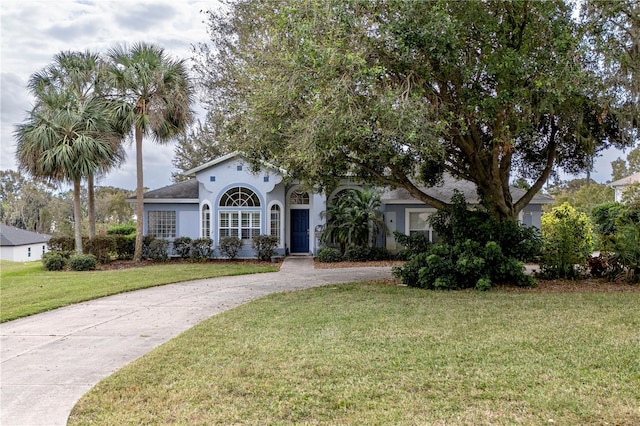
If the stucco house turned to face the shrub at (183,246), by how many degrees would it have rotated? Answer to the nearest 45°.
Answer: approximately 90° to its right

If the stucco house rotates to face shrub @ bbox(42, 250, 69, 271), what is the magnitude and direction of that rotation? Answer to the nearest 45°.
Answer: approximately 45° to its right

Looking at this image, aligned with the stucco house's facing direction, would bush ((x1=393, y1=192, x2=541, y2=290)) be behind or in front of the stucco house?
in front

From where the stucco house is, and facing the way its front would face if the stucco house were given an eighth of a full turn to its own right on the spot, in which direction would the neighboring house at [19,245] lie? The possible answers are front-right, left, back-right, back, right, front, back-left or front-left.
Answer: right

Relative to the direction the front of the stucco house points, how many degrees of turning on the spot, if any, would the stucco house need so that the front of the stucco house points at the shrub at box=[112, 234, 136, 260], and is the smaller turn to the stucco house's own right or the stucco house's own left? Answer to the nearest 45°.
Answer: approximately 90° to the stucco house's own right

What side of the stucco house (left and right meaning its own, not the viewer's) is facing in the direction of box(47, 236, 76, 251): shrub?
right

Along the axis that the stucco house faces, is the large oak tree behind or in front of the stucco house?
in front

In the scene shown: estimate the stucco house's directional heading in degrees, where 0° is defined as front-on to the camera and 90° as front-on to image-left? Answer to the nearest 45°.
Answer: approximately 0°

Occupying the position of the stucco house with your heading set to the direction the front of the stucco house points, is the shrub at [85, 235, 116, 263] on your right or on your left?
on your right

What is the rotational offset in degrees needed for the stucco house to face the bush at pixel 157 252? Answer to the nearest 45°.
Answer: approximately 90° to its right

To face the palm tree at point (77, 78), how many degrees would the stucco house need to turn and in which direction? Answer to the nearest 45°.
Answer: approximately 90° to its right

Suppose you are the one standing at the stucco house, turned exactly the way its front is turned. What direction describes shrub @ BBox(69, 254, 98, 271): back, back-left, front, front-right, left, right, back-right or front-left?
front-right

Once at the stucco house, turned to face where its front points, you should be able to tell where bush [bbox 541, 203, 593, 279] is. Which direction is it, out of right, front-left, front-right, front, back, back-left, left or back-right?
front-left
